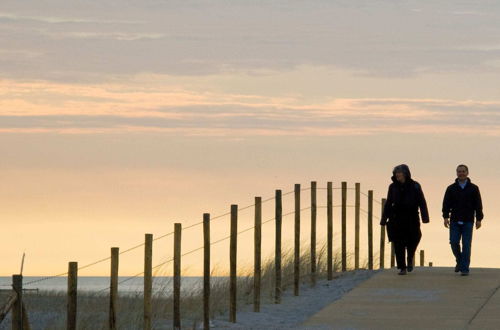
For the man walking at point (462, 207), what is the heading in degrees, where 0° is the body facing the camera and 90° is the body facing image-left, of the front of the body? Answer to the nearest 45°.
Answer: approximately 0°

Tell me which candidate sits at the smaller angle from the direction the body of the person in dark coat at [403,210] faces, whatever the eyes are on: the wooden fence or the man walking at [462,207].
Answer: the wooden fence

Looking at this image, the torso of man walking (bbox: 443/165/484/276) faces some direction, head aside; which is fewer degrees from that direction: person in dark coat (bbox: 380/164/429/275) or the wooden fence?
the wooden fence

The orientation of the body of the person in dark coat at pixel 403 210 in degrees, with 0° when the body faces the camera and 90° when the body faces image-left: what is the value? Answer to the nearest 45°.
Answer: approximately 0°

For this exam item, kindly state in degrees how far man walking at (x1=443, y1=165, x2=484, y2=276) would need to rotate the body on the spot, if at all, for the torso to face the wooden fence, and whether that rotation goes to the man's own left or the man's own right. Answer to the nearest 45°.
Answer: approximately 45° to the man's own right

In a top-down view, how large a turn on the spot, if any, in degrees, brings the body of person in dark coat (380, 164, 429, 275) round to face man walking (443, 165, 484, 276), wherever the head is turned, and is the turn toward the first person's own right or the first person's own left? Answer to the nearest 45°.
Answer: approximately 90° to the first person's own left

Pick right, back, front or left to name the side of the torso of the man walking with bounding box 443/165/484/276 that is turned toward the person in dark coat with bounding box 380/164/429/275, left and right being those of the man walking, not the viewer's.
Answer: right

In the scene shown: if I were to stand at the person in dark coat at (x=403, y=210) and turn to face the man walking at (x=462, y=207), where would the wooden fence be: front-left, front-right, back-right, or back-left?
back-right

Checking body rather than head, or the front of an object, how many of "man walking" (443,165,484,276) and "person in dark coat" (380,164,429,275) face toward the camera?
2
